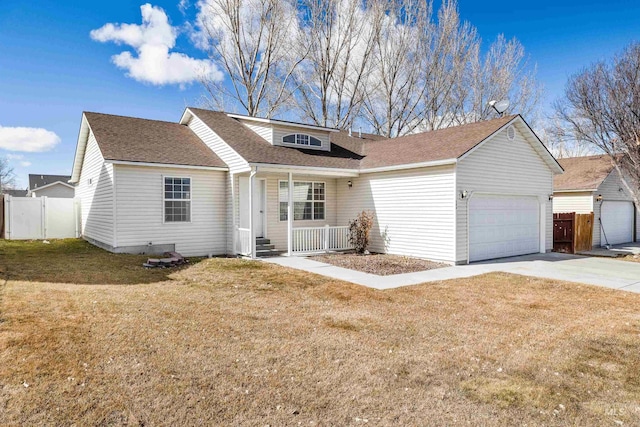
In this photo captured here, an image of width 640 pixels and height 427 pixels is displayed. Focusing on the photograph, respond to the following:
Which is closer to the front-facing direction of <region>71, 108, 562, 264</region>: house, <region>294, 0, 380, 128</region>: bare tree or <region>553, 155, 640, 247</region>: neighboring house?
the neighboring house

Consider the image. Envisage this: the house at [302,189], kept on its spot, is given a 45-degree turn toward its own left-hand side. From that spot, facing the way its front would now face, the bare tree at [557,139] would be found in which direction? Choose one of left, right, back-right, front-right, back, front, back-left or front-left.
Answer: front-left

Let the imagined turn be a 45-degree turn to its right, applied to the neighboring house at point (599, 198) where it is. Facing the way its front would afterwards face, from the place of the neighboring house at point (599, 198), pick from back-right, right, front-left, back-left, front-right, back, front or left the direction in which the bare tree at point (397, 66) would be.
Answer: right

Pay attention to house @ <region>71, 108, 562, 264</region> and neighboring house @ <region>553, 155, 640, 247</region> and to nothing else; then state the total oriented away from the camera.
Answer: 0

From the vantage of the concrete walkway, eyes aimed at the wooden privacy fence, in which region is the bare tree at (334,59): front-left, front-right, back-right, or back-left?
front-left

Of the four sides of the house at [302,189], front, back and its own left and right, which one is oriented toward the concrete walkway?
front

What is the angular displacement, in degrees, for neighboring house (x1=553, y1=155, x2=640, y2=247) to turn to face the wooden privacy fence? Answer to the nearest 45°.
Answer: approximately 45° to its right

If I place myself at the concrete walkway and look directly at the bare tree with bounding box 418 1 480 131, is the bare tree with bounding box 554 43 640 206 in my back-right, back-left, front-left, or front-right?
front-right

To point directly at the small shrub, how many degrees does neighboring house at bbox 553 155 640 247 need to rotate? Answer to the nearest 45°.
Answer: approximately 90° to its right

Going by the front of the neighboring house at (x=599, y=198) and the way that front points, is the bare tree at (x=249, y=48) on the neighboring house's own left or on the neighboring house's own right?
on the neighboring house's own right

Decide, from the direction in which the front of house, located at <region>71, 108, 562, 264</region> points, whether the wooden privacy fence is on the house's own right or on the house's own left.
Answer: on the house's own left

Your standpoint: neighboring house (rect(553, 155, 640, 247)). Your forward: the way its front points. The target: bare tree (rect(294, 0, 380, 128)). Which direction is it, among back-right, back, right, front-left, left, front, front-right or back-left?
back-right

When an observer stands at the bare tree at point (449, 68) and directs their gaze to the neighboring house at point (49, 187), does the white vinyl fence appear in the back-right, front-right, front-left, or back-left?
front-left

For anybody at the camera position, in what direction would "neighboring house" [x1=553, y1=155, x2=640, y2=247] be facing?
facing the viewer and to the right of the viewer

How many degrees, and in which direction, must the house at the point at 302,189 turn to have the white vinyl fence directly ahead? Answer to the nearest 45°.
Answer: approximately 135° to its right
